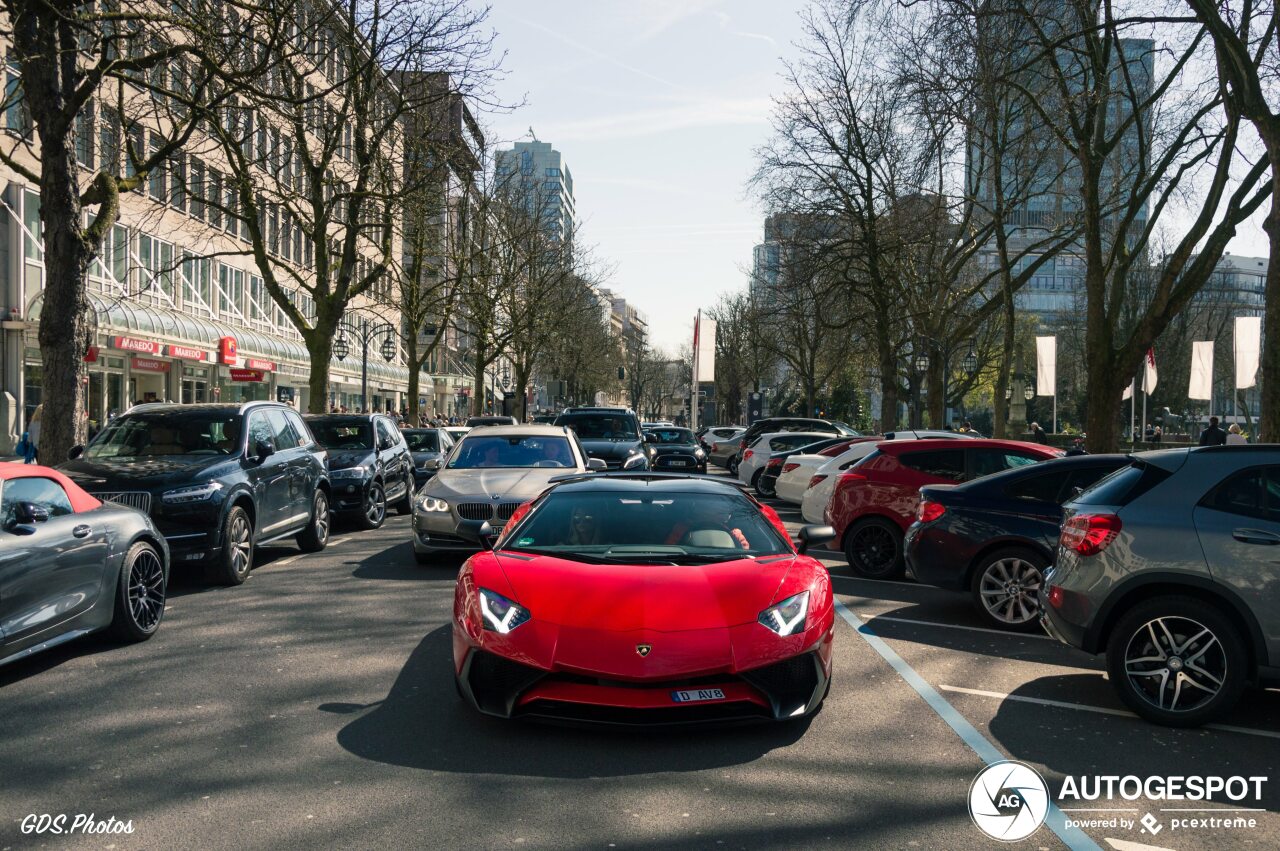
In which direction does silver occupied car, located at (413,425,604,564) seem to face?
toward the camera

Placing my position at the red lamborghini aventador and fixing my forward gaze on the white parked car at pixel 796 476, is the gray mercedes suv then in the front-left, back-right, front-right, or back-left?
front-right

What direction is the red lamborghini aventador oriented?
toward the camera

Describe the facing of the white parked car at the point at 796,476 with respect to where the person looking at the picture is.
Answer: facing away from the viewer and to the right of the viewer

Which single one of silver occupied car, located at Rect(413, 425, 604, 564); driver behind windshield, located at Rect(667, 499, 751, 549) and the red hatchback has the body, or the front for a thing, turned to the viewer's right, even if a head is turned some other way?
the red hatchback

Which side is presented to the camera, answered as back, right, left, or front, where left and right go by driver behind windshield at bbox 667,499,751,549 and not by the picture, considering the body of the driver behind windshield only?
front

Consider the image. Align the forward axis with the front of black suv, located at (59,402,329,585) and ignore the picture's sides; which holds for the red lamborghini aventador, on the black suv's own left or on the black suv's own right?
on the black suv's own left

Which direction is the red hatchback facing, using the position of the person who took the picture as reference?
facing to the right of the viewer

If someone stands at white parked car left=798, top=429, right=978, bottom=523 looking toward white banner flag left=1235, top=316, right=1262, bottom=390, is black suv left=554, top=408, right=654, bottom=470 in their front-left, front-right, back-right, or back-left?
front-left

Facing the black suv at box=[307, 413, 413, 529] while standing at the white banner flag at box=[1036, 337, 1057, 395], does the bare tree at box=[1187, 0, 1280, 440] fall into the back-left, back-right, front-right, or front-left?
front-left

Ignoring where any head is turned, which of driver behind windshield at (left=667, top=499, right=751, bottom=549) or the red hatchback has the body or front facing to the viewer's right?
the red hatchback

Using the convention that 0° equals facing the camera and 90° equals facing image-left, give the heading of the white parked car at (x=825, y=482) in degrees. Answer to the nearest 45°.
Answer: approximately 225°

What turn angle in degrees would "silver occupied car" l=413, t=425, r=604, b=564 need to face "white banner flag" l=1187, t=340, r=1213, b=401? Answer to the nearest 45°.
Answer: approximately 135° to its left

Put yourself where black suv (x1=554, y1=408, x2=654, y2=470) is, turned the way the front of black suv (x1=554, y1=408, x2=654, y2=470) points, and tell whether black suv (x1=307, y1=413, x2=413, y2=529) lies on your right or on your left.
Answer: on your right
